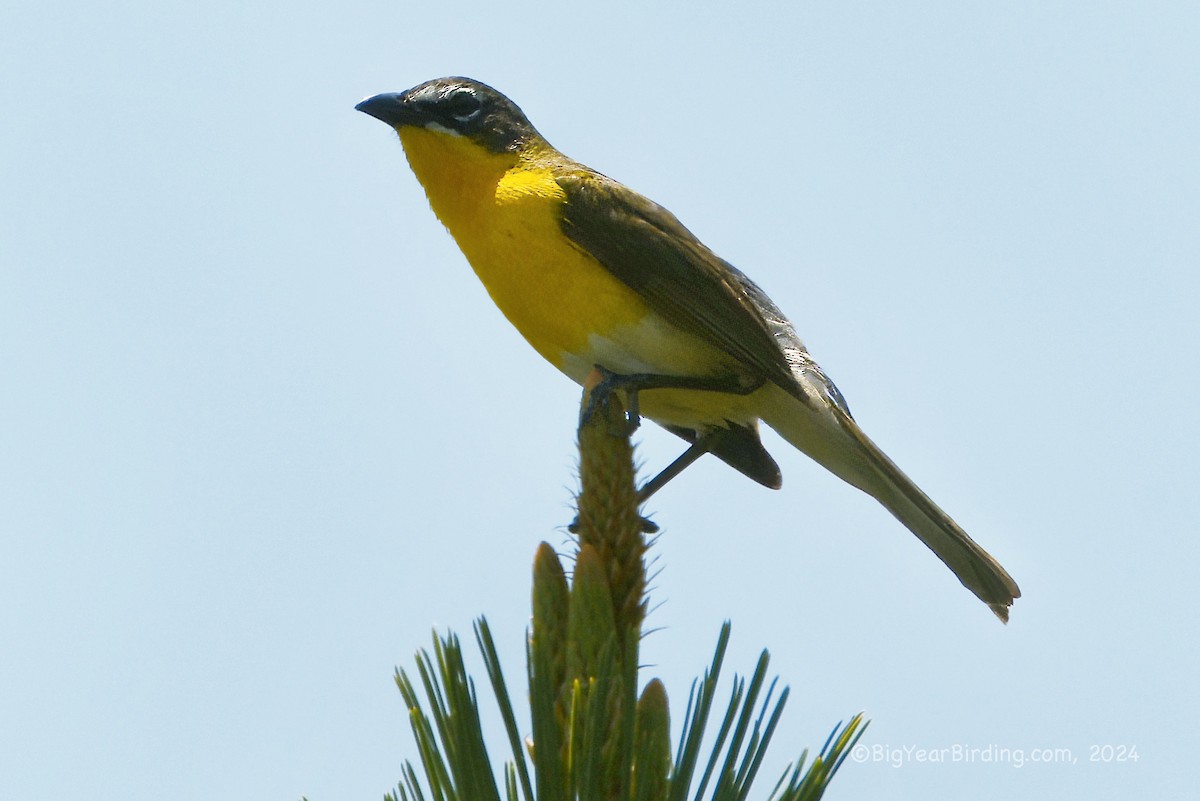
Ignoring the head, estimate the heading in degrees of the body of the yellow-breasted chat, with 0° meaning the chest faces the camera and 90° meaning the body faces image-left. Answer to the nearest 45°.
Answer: approximately 90°
